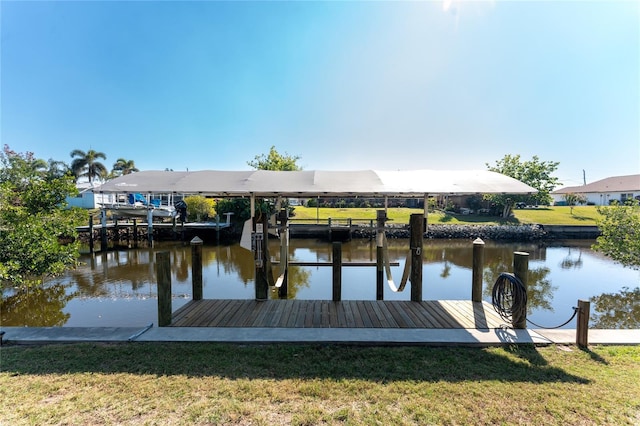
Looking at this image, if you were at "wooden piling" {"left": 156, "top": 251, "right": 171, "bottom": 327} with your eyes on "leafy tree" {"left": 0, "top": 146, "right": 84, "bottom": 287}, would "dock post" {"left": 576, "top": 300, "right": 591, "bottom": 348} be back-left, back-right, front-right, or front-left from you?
back-right

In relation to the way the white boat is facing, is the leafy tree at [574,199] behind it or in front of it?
behind

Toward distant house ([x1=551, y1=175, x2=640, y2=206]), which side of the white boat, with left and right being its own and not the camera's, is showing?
back

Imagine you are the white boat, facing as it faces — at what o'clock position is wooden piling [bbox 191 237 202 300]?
The wooden piling is roughly at 9 o'clock from the white boat.

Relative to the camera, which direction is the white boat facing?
to the viewer's left

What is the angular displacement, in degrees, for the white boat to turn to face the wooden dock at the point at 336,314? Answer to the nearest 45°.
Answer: approximately 90° to its left
